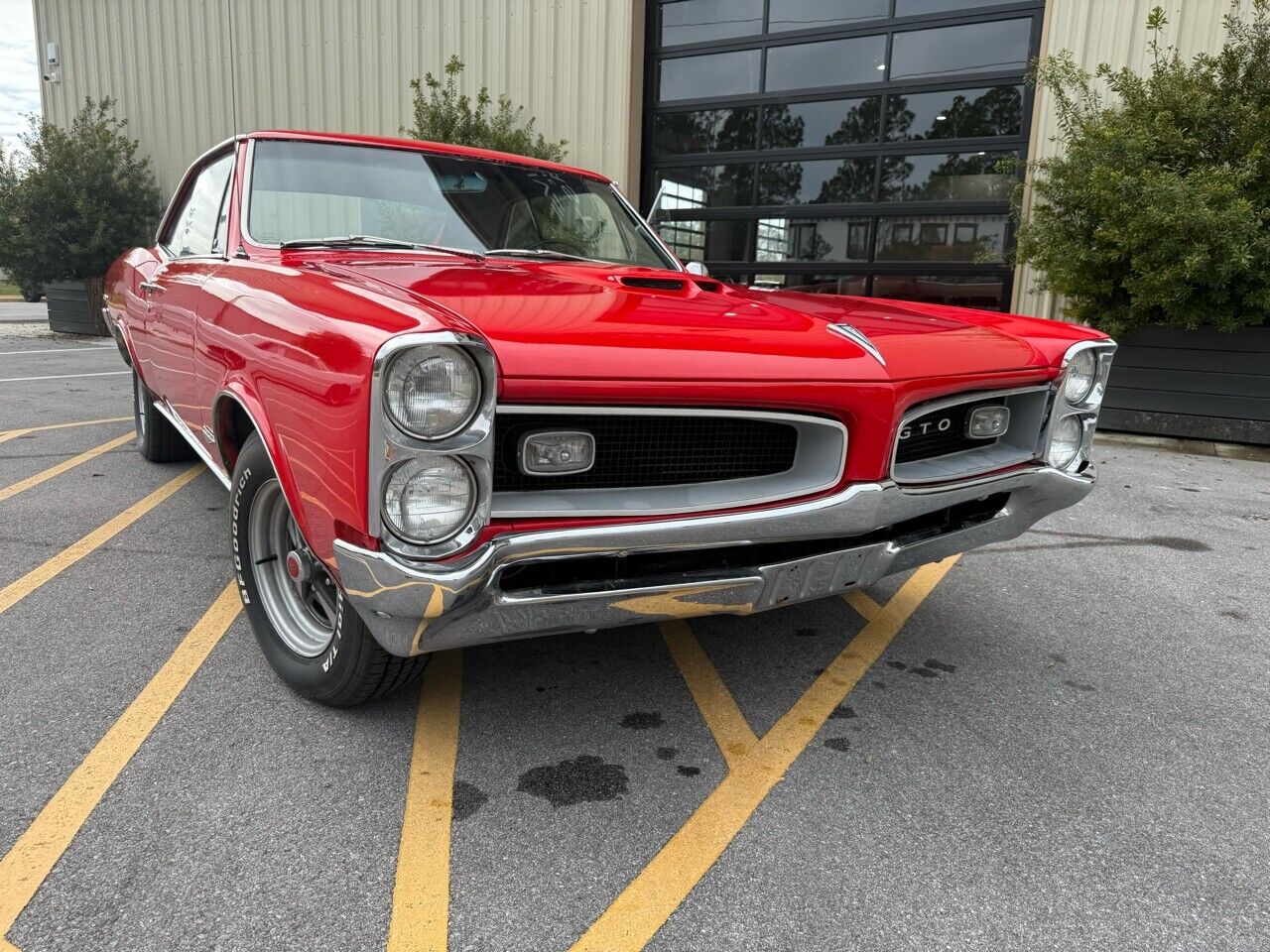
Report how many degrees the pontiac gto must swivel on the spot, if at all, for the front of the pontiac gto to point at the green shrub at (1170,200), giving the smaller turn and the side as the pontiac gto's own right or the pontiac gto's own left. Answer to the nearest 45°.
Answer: approximately 90° to the pontiac gto's own left

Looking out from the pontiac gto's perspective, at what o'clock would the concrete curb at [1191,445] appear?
The concrete curb is roughly at 9 o'clock from the pontiac gto.

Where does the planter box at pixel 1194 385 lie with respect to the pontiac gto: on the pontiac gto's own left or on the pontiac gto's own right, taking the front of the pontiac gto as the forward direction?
on the pontiac gto's own left

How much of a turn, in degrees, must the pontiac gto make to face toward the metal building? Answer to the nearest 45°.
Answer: approximately 135° to its left

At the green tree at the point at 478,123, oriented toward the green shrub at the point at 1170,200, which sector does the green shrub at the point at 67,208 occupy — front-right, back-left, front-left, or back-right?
back-right

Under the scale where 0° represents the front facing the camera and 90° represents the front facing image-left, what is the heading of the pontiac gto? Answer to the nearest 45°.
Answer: approximately 315°

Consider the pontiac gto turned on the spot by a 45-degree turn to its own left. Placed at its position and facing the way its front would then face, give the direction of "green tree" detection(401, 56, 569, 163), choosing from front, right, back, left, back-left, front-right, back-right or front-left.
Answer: left

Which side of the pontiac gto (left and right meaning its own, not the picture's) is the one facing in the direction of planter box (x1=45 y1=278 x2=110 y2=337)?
back
